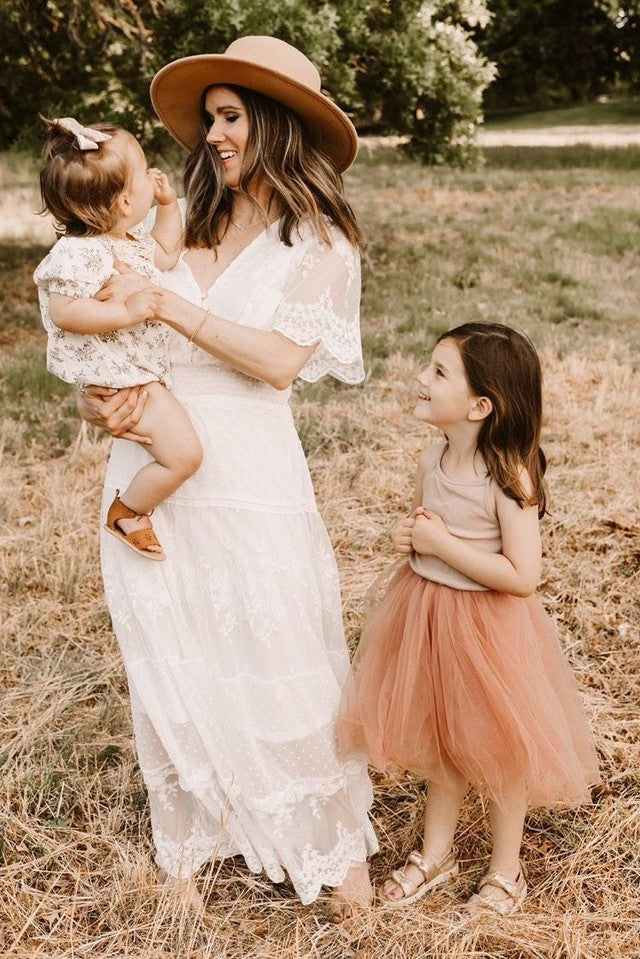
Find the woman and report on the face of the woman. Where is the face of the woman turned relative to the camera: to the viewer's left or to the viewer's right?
to the viewer's left

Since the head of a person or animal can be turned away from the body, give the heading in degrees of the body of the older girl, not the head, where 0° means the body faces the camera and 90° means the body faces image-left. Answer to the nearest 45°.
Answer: approximately 45°

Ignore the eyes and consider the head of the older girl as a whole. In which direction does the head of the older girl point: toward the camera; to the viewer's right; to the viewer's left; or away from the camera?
to the viewer's left
